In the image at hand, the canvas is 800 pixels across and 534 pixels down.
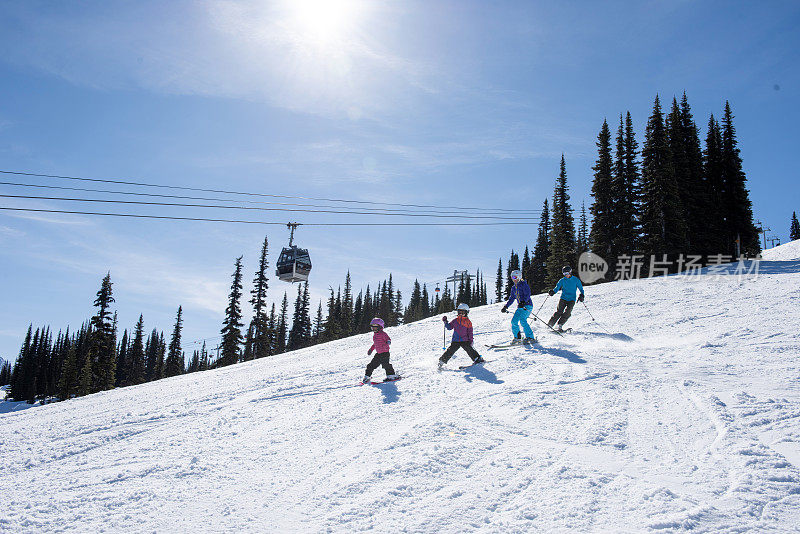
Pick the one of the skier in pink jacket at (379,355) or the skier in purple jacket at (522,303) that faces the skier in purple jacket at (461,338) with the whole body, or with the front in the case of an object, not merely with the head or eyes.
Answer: the skier in purple jacket at (522,303)

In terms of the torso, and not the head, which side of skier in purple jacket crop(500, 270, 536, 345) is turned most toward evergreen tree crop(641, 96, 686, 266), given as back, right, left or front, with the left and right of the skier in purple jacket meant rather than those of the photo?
back

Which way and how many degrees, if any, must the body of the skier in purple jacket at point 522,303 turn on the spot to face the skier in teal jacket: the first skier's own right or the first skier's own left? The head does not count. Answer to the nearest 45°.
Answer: approximately 180°

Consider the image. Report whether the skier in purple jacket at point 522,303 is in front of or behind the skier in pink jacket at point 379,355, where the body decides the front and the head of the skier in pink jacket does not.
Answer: behind

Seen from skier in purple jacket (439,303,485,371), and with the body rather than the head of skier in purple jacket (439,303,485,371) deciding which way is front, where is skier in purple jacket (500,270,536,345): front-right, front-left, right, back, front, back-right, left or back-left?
back-left

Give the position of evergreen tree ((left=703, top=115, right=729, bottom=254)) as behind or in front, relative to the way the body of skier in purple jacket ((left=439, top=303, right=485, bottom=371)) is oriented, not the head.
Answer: behind

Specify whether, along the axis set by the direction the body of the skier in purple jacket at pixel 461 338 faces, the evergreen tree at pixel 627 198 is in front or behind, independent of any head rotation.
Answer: behind

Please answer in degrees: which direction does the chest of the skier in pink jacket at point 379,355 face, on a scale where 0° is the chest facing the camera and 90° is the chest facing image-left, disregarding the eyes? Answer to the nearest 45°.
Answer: approximately 45°

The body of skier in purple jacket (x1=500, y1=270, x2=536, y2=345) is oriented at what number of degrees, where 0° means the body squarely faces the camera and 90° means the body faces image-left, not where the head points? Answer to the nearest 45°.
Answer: approximately 45°
